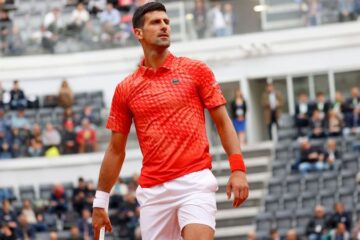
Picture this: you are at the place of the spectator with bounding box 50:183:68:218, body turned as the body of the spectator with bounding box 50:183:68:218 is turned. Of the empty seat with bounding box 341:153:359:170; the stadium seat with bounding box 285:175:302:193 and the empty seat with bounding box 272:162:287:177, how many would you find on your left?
3

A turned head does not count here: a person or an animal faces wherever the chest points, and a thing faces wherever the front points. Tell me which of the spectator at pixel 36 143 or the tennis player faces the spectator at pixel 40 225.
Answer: the spectator at pixel 36 143

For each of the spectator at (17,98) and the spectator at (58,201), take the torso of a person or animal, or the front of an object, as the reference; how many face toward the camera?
2

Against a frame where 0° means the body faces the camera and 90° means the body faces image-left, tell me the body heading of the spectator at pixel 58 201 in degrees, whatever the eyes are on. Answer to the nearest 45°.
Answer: approximately 0°

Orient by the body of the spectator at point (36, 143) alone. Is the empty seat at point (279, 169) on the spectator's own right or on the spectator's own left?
on the spectator's own left

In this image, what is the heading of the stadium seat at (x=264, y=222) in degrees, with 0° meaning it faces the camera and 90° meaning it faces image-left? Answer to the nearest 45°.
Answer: approximately 45°
